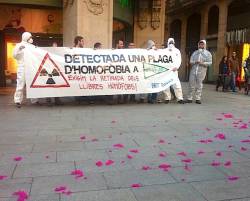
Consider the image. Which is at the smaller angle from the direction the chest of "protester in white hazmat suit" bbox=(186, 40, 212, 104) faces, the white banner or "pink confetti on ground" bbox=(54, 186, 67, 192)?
the pink confetti on ground

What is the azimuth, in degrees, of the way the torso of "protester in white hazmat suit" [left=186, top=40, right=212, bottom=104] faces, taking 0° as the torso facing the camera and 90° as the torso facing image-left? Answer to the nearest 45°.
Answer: approximately 0°

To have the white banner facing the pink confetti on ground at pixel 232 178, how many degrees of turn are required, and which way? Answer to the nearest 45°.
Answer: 0° — it already faces it

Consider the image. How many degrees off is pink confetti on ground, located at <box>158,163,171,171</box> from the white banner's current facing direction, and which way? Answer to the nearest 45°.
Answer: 0° — it already faces it

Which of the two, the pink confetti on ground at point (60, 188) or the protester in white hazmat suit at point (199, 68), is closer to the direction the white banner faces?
the pink confetti on ground

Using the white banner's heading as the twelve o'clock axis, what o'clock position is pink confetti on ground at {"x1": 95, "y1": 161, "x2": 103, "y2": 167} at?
The pink confetti on ground is roughly at 12 o'clock from the white banner.
